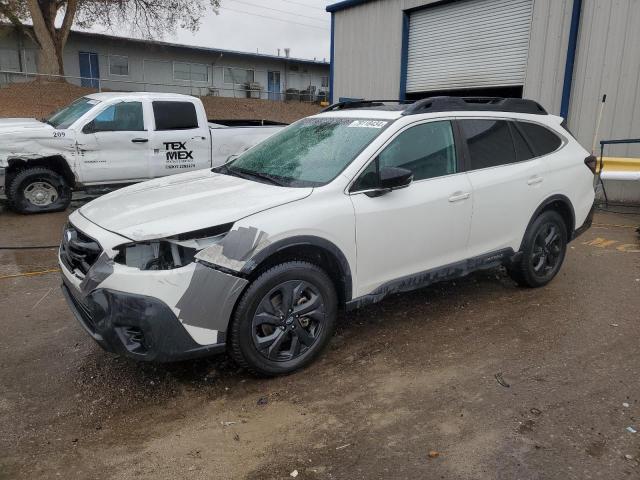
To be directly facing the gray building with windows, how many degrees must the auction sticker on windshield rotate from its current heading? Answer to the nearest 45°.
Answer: approximately 90° to its right

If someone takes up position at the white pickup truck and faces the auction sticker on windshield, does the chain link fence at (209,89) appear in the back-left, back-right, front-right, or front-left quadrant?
back-left

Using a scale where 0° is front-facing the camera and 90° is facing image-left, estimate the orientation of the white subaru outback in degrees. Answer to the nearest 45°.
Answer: approximately 45°

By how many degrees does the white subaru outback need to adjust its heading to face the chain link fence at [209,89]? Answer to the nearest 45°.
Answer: approximately 135° to its right

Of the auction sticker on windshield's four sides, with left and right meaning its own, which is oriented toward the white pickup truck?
right

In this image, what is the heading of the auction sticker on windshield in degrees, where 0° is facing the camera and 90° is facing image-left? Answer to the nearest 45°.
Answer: approximately 45°

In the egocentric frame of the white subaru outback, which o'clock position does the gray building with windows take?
The gray building with windows is roughly at 4 o'clock from the white subaru outback.

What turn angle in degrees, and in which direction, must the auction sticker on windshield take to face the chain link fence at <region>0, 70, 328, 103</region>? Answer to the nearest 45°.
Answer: approximately 135° to its right

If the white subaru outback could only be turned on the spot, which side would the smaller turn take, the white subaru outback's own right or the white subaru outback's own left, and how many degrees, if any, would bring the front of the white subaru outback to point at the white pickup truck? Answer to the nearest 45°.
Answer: approximately 90° to the white subaru outback's own right
